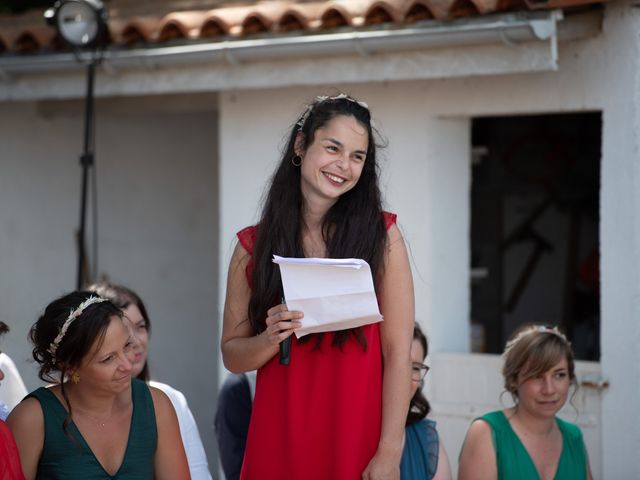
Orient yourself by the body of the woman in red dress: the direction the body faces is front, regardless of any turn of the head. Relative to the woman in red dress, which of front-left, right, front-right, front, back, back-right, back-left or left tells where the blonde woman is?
back-left

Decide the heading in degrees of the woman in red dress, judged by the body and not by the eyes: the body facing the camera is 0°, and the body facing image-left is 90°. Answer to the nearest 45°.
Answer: approximately 0°

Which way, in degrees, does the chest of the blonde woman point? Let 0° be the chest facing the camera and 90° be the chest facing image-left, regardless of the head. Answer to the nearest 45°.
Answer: approximately 315°

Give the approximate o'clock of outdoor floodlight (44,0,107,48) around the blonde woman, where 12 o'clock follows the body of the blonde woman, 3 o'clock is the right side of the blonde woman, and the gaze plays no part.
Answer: The outdoor floodlight is roughly at 5 o'clock from the blonde woman.

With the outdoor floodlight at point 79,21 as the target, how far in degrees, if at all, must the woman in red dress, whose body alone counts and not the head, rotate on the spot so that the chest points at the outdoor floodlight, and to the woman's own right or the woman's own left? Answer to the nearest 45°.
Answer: approximately 135° to the woman's own right

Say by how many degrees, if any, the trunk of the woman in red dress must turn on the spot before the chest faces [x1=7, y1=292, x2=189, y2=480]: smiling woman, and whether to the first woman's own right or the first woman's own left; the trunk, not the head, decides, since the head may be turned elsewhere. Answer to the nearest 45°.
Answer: approximately 90° to the first woman's own right
